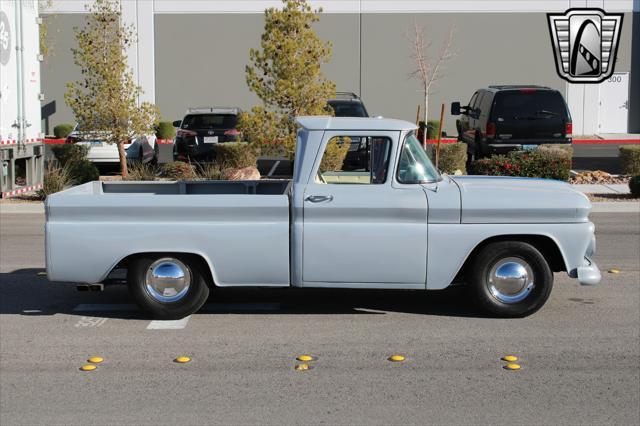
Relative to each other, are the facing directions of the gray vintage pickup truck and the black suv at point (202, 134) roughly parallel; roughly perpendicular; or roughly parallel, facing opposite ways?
roughly perpendicular

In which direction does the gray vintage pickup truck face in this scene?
to the viewer's right

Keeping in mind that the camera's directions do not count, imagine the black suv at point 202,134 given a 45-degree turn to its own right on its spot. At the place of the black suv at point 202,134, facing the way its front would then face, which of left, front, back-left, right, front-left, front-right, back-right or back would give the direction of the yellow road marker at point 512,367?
back-right

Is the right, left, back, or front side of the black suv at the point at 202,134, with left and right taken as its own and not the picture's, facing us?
back

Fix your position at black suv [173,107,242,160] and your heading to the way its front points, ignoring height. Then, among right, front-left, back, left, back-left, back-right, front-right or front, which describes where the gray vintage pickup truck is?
back

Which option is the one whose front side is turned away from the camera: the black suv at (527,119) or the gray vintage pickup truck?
the black suv

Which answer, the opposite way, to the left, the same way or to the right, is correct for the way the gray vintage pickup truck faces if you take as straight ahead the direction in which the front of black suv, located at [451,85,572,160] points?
to the right

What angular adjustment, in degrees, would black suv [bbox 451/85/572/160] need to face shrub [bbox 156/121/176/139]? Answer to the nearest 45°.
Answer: approximately 45° to its left

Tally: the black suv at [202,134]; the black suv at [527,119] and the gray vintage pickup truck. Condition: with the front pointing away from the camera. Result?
2

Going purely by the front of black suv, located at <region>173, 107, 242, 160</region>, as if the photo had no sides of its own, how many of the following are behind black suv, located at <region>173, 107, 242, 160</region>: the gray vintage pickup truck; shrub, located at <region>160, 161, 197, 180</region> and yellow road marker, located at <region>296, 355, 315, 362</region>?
3

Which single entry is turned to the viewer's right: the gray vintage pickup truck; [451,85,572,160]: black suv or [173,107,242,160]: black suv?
the gray vintage pickup truck

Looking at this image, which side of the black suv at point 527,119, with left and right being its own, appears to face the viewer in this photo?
back
